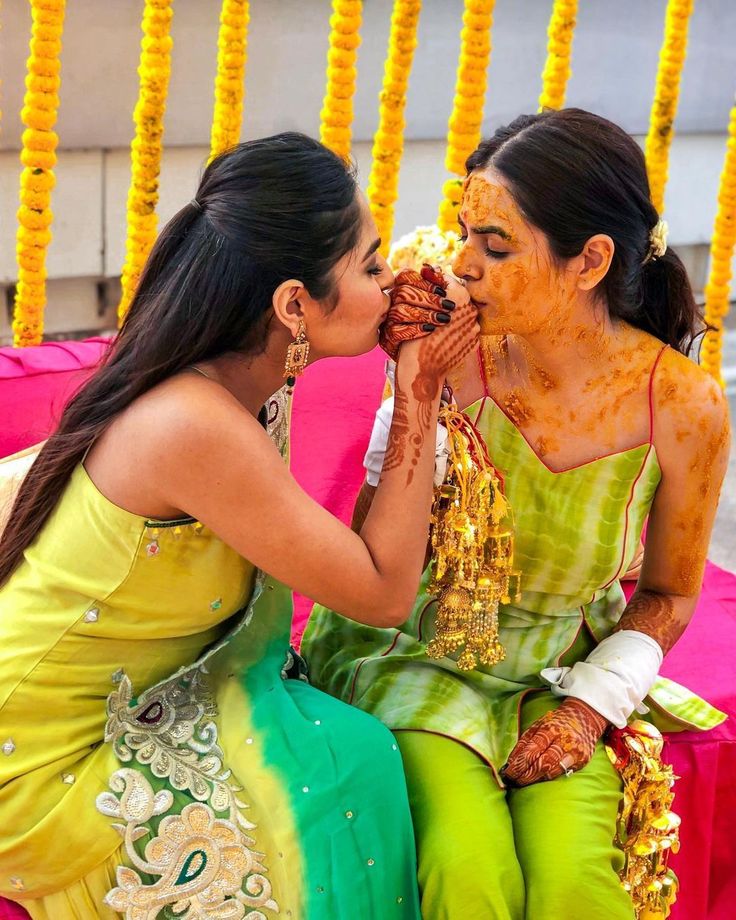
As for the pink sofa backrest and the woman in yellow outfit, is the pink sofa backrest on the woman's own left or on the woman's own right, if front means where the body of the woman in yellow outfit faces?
on the woman's own left

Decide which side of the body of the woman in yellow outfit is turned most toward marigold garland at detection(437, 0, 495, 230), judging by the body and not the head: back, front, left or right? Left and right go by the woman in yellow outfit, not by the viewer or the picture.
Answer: left

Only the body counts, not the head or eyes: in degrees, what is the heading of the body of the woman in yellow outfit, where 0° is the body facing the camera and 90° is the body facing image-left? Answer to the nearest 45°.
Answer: approximately 270°

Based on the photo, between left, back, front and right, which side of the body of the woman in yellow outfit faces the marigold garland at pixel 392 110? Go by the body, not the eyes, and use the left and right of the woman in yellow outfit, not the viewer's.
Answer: left

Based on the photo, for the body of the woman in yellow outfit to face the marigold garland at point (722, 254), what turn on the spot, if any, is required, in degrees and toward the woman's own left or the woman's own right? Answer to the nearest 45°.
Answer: approximately 45° to the woman's own left

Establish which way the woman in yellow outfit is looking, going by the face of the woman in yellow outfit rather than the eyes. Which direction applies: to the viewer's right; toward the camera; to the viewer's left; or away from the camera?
to the viewer's right

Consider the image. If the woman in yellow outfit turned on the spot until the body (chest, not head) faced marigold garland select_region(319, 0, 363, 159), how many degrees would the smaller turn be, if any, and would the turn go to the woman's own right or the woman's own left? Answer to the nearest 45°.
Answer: approximately 90° to the woman's own left

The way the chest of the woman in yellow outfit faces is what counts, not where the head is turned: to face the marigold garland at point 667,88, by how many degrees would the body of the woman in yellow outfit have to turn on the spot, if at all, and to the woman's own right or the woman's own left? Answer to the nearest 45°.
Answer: approximately 45° to the woman's own left
